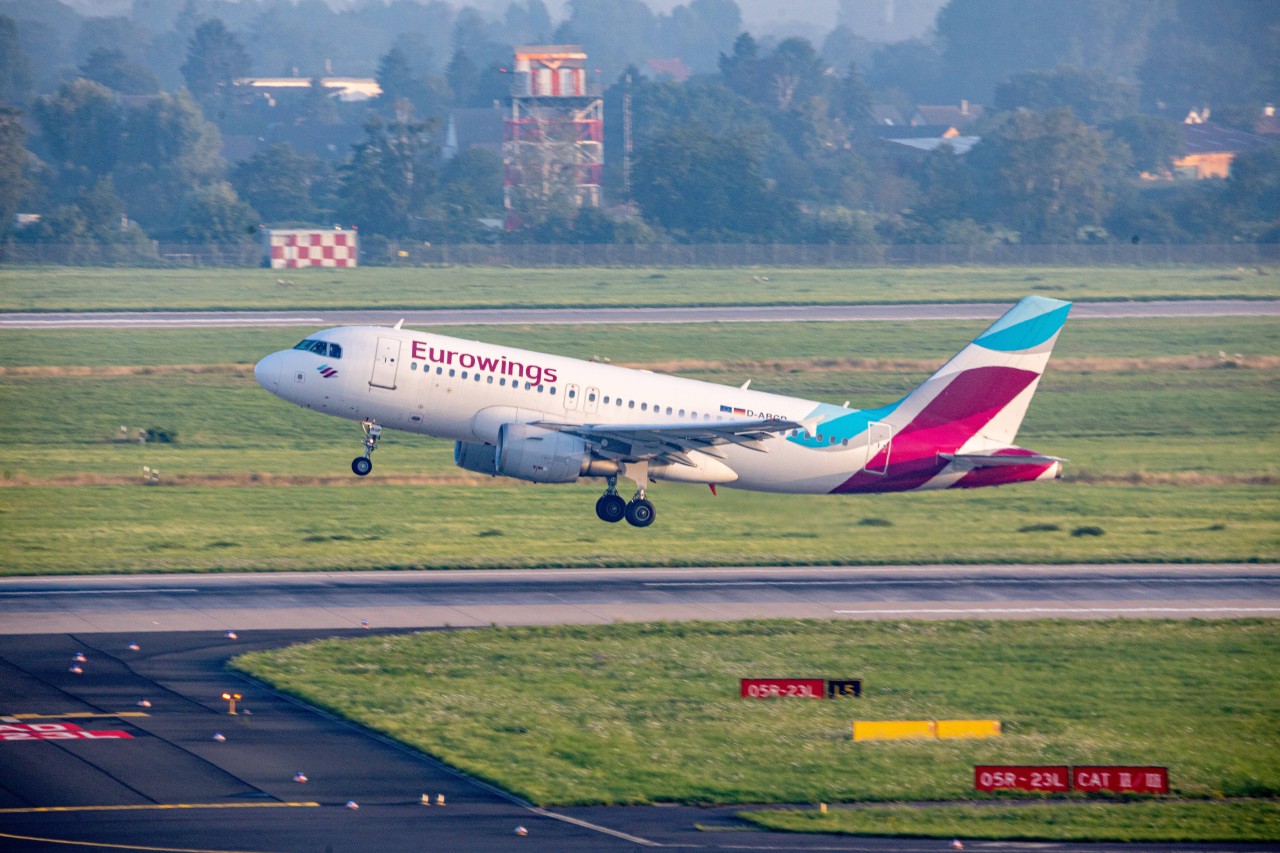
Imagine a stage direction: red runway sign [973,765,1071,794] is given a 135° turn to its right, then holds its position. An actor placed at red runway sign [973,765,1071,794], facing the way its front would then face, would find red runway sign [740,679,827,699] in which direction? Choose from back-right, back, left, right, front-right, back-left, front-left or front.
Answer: front

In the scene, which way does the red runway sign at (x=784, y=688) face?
toward the camera

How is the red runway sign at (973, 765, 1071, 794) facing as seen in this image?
toward the camera

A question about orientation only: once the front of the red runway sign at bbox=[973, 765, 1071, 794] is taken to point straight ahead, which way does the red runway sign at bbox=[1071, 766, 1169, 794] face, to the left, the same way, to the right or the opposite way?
the same way

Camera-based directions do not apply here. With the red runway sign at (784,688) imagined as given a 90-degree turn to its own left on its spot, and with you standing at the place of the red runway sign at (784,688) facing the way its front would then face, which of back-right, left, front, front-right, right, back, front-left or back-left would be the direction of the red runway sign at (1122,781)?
front-right

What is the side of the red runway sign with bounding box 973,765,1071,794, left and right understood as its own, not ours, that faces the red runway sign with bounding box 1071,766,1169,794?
left

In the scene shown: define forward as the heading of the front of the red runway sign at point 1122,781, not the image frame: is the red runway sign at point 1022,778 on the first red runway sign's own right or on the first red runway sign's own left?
on the first red runway sign's own right
